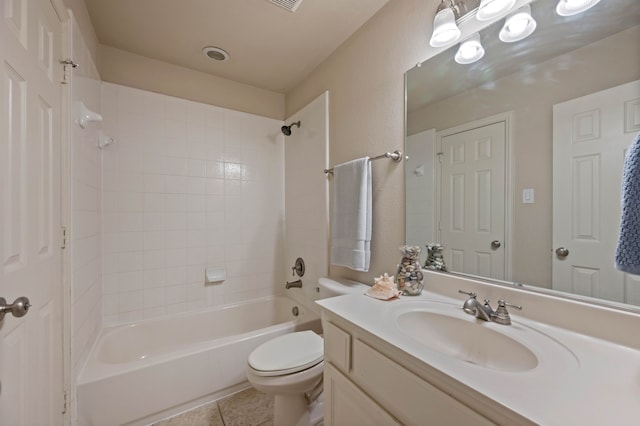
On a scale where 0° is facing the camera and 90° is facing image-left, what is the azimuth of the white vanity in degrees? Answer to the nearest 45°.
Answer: approximately 45°

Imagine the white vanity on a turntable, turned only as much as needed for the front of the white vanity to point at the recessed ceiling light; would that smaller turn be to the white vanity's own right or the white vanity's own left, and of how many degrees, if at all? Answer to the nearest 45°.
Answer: approximately 45° to the white vanity's own right
